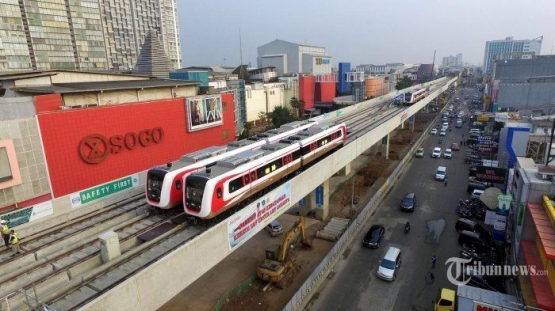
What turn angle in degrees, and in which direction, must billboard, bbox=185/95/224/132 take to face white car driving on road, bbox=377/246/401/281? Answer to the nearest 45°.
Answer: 0° — it already faces it

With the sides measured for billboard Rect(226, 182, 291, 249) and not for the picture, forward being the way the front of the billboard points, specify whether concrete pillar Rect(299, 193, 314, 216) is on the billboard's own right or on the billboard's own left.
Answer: on the billboard's own left

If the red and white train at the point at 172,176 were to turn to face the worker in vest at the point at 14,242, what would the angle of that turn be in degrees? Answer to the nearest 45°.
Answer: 0° — it already faces them

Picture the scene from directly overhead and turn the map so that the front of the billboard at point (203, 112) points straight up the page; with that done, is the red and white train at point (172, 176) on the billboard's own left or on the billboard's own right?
on the billboard's own right

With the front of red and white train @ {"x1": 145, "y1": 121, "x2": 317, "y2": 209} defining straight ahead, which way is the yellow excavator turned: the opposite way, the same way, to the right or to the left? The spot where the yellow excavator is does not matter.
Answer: the opposite way

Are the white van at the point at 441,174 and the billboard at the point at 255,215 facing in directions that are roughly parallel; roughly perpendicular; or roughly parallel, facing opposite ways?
roughly perpendicular
